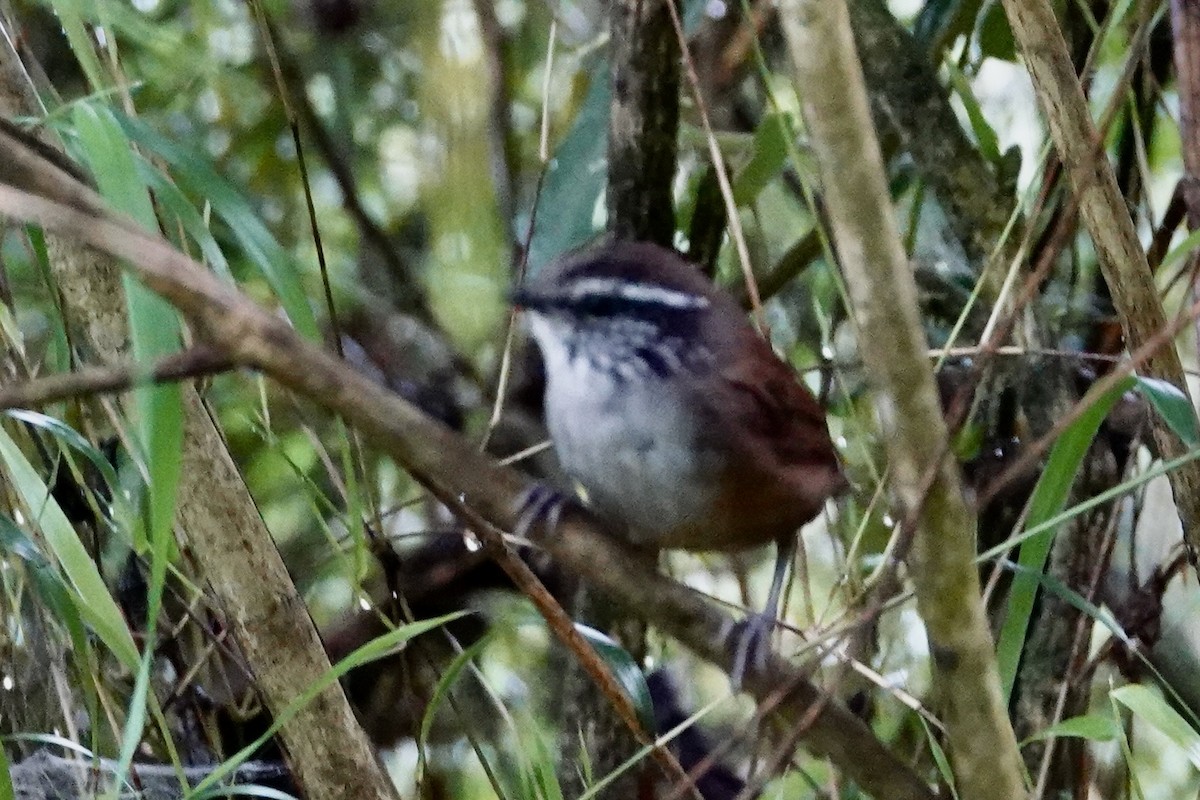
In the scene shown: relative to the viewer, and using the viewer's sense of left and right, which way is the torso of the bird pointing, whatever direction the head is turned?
facing the viewer and to the left of the viewer

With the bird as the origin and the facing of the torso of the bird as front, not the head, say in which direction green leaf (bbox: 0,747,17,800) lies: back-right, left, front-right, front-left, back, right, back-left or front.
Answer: front

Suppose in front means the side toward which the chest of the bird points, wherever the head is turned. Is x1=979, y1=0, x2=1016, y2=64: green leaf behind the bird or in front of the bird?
behind

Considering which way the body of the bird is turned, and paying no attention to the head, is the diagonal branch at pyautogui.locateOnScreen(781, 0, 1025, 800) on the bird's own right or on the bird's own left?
on the bird's own left

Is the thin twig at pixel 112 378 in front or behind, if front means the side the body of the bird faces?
in front
